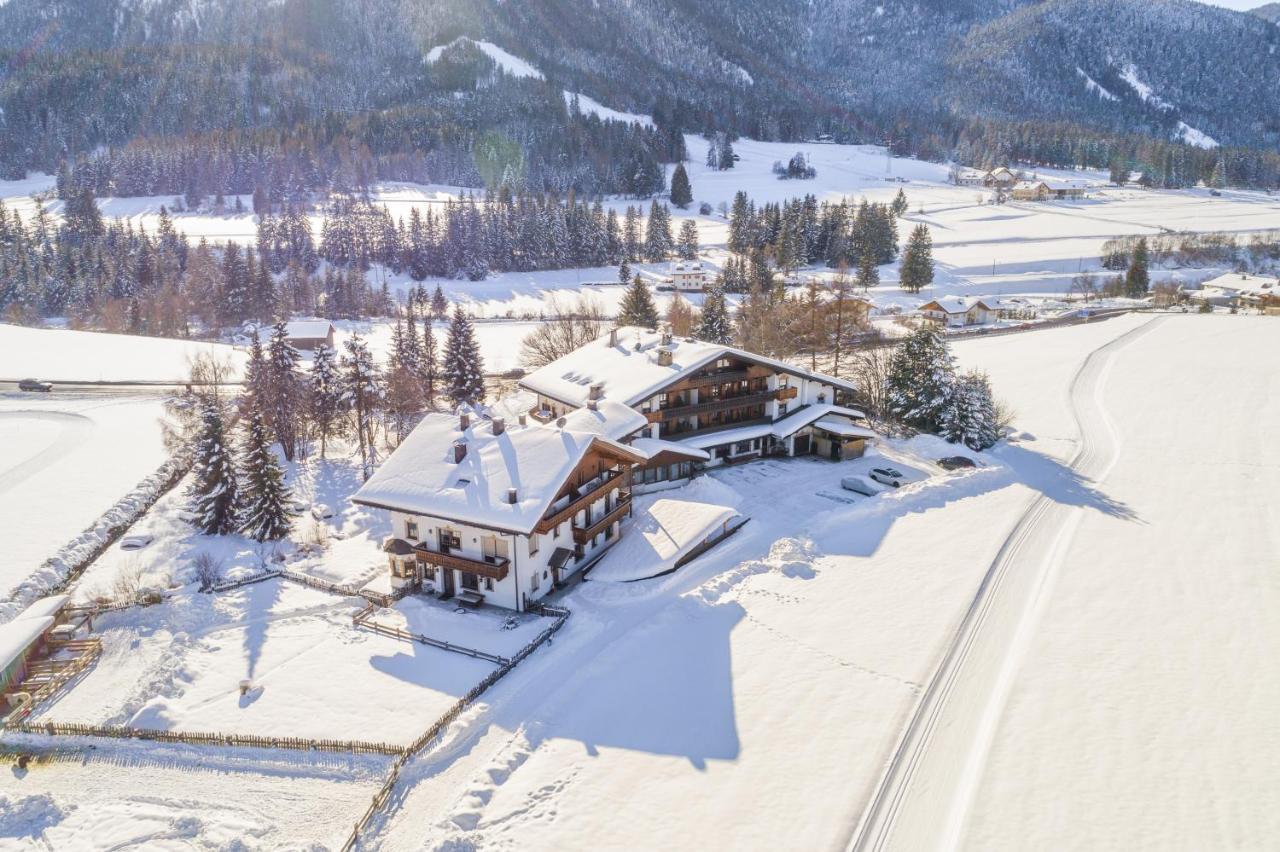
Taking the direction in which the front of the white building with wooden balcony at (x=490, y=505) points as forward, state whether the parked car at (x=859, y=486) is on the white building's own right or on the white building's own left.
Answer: on the white building's own left

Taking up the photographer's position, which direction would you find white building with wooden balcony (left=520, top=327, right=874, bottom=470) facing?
facing the viewer and to the right of the viewer

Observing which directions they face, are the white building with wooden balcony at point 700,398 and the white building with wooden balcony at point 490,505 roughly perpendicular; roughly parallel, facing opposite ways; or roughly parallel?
roughly parallel

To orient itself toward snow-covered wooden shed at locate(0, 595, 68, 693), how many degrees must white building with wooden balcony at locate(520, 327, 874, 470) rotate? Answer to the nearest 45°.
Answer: approximately 90° to its right

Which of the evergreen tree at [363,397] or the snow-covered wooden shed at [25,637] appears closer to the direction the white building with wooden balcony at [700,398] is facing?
the snow-covered wooden shed

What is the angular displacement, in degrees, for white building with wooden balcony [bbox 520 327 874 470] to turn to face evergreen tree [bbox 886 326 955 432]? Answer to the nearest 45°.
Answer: approximately 90° to its left

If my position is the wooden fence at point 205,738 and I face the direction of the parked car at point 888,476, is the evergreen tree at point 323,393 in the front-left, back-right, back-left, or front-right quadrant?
front-left

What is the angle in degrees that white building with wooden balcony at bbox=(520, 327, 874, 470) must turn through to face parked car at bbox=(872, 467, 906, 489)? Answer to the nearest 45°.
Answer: approximately 45° to its left

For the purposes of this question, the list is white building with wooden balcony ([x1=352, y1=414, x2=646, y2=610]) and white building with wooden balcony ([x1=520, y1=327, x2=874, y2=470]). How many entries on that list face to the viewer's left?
0
